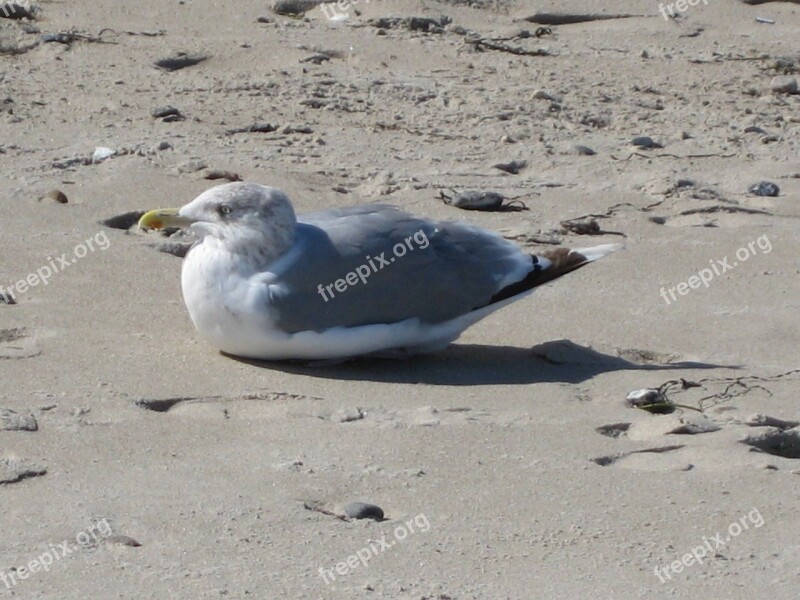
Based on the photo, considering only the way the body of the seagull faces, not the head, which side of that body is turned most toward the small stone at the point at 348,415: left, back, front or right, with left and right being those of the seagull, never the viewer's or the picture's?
left

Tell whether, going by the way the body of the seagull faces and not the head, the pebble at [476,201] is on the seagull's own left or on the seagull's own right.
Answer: on the seagull's own right

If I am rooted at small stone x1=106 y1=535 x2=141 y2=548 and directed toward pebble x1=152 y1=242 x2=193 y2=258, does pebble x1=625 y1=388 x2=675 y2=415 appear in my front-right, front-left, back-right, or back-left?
front-right

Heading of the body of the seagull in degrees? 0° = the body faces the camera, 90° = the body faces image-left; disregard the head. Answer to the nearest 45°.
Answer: approximately 90°

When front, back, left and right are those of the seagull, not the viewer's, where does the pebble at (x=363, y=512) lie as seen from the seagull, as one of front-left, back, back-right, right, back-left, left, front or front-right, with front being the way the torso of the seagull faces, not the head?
left

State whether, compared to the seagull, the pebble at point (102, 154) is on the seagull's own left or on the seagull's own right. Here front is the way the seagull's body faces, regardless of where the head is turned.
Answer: on the seagull's own right

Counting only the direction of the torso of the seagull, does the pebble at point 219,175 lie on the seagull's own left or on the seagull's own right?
on the seagull's own right

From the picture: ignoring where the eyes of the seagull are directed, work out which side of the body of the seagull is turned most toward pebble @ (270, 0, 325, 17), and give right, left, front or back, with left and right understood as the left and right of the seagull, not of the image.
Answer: right

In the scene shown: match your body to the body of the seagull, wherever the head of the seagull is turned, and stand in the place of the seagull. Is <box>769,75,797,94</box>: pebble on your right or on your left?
on your right

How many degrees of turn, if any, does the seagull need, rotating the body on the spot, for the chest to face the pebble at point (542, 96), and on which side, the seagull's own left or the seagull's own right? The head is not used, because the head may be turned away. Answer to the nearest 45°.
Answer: approximately 90° to the seagull's own right

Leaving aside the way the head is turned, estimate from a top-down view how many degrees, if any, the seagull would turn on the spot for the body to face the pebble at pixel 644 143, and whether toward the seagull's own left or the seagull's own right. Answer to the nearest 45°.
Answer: approximately 135° to the seagull's own right

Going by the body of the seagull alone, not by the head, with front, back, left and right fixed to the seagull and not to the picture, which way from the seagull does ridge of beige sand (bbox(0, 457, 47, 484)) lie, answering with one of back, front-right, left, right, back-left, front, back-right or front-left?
front-left

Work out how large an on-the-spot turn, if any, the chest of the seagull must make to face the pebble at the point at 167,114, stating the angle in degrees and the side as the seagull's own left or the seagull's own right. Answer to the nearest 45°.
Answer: approximately 90° to the seagull's own right
